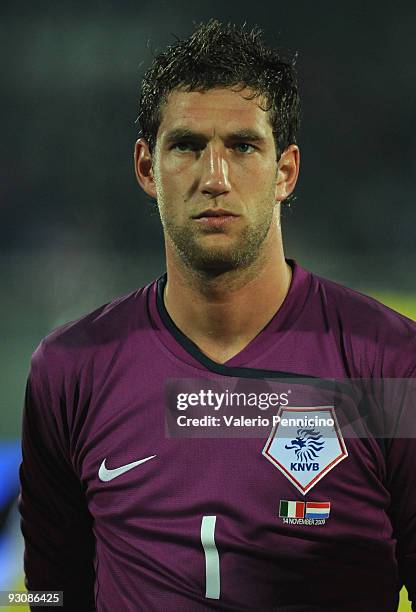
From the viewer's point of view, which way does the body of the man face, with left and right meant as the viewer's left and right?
facing the viewer

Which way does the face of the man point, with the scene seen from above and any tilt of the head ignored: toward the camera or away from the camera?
toward the camera
